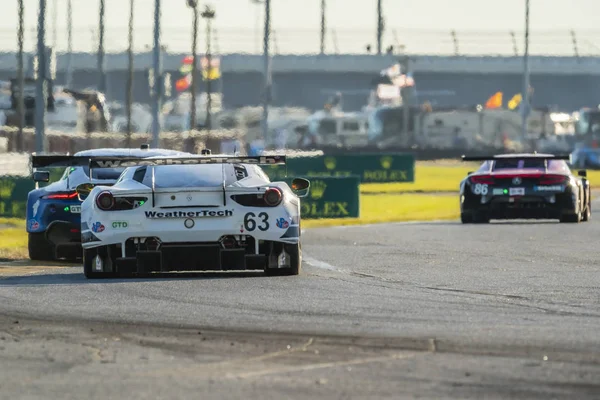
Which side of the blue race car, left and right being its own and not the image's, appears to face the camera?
back

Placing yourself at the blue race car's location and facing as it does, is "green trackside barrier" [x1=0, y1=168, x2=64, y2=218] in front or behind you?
in front

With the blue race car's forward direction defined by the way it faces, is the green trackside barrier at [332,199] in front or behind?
in front

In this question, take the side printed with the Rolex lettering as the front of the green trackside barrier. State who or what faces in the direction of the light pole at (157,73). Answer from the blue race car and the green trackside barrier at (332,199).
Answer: the blue race car

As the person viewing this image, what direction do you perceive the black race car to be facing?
facing away from the viewer

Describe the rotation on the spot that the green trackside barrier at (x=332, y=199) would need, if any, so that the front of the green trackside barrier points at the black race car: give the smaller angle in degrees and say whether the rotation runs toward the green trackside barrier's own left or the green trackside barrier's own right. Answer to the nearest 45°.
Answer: approximately 45° to the green trackside barrier's own left

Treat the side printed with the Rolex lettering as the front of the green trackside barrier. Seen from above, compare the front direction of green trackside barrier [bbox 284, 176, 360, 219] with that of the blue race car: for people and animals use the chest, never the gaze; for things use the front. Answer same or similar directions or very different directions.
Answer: very different directions

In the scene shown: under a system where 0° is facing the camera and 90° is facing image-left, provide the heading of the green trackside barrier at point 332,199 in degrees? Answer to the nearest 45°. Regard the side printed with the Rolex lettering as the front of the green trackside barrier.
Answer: approximately 0°

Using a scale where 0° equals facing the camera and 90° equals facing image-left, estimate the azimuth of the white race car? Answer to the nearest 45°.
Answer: approximately 180°

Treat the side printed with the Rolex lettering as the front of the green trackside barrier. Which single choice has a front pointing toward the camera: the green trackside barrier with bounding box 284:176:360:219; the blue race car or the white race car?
the green trackside barrier

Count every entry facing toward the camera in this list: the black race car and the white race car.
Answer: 0

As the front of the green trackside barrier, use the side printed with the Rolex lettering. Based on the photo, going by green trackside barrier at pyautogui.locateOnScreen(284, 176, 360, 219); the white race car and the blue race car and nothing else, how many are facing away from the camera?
2
